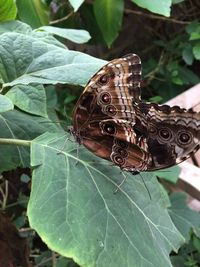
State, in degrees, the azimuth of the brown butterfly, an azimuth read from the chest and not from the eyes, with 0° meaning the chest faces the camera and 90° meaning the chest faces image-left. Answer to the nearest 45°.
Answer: approximately 90°

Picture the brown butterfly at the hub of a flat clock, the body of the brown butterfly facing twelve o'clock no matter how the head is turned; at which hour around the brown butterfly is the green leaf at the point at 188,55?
The green leaf is roughly at 3 o'clock from the brown butterfly.

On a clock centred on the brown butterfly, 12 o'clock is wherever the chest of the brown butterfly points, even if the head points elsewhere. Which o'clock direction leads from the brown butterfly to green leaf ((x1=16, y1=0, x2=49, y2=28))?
The green leaf is roughly at 2 o'clock from the brown butterfly.

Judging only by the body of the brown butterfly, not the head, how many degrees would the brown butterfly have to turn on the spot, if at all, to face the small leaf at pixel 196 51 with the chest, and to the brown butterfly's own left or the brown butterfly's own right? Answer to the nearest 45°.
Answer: approximately 90° to the brown butterfly's own right
